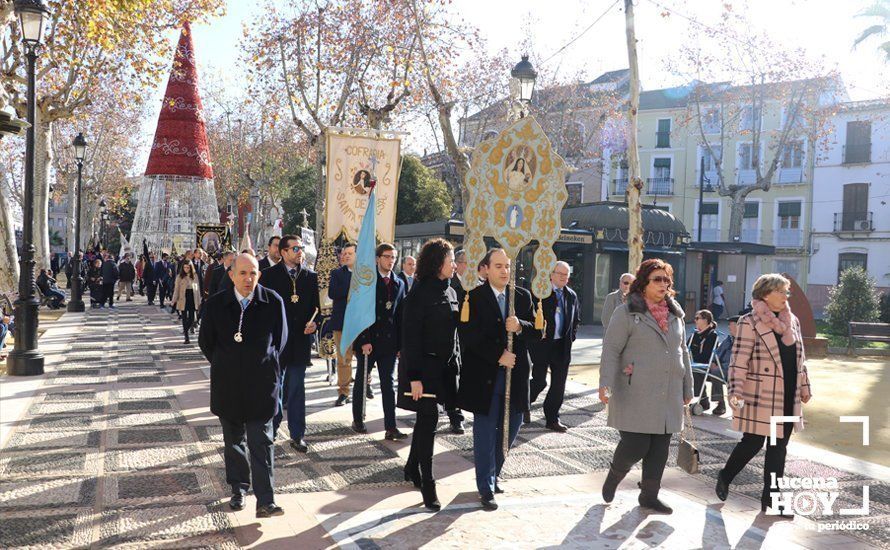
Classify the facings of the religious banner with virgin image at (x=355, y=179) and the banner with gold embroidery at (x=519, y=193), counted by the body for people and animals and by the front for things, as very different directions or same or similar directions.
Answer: same or similar directions

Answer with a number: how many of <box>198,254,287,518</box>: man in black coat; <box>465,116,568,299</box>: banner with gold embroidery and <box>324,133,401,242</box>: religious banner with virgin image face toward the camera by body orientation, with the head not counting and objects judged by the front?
3

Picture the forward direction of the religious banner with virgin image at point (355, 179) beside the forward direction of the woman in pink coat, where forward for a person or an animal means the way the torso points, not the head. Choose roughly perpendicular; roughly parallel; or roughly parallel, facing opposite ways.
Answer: roughly parallel

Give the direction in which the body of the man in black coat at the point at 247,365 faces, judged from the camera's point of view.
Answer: toward the camera

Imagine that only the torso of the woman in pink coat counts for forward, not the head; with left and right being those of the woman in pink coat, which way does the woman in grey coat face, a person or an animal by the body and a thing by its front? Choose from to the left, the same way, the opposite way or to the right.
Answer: the same way

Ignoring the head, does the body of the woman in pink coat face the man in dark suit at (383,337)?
no

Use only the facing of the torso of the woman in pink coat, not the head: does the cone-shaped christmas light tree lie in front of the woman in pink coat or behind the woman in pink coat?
behind

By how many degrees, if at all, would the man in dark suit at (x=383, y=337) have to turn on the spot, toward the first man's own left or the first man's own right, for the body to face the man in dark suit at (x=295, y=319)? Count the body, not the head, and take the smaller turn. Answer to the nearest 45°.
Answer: approximately 90° to the first man's own right

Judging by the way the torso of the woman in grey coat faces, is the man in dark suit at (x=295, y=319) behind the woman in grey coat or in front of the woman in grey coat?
behind

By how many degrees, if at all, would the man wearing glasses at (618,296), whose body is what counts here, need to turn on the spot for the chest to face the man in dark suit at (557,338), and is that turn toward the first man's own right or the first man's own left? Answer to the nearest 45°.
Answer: approximately 90° to the first man's own right

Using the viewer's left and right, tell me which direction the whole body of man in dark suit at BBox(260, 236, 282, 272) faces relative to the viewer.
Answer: facing the viewer and to the right of the viewer

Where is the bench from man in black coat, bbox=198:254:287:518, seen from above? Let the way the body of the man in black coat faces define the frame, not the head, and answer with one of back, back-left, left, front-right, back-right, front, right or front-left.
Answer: back-left

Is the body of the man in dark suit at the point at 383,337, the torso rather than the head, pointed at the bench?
no

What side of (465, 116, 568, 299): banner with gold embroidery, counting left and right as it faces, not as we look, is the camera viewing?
front

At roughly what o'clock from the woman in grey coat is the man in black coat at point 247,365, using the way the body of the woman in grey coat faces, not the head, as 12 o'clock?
The man in black coat is roughly at 4 o'clock from the woman in grey coat.
